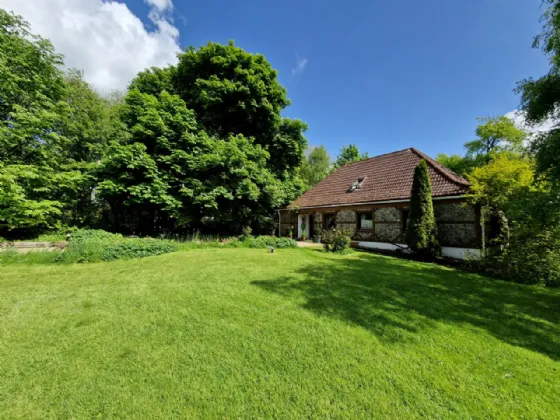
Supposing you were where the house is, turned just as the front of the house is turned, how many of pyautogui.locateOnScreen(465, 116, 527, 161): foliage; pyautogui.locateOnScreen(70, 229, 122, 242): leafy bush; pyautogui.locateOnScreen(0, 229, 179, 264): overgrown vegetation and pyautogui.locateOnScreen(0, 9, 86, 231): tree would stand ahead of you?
3

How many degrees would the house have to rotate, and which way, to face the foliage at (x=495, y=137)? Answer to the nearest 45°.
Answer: approximately 180°

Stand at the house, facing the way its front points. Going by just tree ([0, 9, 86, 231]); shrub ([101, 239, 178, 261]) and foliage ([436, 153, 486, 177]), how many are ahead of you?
2

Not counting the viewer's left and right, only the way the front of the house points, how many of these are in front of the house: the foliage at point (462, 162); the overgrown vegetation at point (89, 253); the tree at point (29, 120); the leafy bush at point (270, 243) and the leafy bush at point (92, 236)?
4

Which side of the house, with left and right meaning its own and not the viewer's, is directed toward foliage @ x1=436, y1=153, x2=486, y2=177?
back

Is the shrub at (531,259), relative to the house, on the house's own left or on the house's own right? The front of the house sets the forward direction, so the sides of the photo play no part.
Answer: on the house's own left

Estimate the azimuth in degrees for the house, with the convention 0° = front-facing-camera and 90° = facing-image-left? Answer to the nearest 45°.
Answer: approximately 45°

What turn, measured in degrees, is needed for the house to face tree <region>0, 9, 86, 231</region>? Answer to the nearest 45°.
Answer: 0° — it already faces it

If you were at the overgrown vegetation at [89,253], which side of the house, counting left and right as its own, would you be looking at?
front

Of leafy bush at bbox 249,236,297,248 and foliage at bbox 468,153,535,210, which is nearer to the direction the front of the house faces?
the leafy bush

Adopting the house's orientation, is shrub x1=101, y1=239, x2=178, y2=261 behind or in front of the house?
in front

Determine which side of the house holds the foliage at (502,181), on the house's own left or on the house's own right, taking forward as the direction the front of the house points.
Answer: on the house's own left

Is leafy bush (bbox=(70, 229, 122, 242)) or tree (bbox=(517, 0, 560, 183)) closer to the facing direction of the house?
the leafy bush
